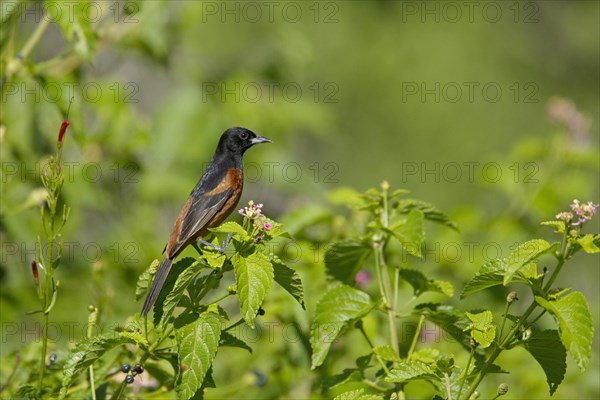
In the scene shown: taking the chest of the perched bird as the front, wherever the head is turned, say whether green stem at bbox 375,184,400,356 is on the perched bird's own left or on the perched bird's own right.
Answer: on the perched bird's own right

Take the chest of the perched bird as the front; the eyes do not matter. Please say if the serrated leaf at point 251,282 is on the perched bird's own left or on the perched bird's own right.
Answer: on the perched bird's own right

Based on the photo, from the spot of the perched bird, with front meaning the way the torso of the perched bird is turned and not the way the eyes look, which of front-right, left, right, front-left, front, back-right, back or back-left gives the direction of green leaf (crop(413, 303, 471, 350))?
front-right

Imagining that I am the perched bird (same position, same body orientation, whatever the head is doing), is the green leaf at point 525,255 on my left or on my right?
on my right

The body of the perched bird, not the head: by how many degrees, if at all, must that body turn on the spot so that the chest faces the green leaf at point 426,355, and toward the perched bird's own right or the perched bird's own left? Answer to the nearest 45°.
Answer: approximately 45° to the perched bird's own right

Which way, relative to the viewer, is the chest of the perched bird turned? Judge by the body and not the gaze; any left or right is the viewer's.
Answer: facing to the right of the viewer

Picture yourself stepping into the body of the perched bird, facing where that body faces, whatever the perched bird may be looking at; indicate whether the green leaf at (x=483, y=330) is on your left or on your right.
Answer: on your right

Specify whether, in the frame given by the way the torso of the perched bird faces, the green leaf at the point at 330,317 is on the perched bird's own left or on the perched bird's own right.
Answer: on the perched bird's own right

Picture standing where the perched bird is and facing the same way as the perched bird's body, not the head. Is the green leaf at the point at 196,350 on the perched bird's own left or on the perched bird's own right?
on the perched bird's own right
